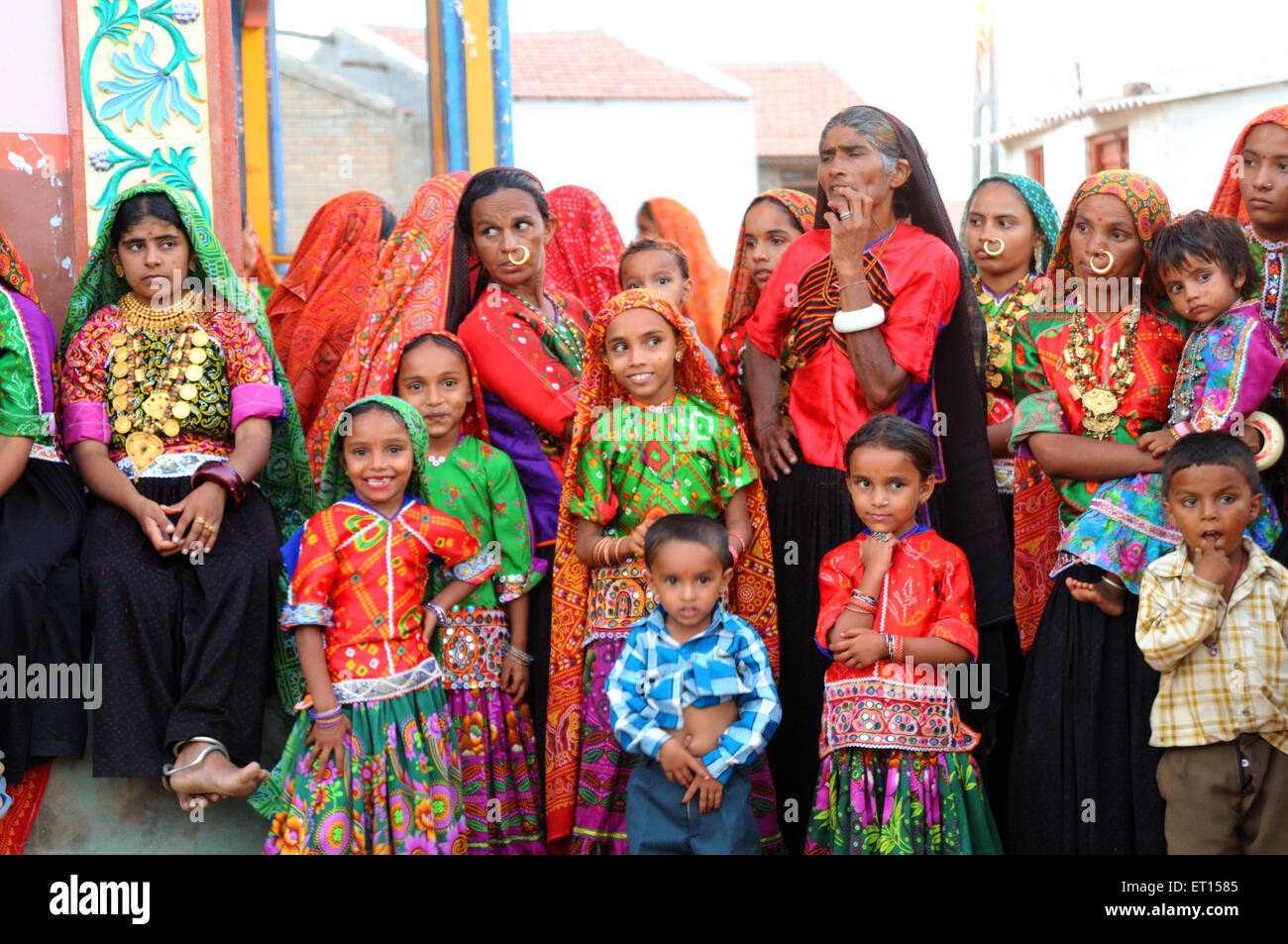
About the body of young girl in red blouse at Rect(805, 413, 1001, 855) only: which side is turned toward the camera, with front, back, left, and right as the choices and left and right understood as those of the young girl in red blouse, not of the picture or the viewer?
front

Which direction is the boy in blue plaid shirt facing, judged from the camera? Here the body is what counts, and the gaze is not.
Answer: toward the camera

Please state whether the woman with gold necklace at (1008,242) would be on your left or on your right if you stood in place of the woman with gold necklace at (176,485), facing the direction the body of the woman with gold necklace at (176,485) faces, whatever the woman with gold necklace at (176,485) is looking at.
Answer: on your left

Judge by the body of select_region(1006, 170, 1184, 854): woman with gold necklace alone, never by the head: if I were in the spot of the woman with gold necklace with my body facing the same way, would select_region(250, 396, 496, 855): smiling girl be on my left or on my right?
on my right

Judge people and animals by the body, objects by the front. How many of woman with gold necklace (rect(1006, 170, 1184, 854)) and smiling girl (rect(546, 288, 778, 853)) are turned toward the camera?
2

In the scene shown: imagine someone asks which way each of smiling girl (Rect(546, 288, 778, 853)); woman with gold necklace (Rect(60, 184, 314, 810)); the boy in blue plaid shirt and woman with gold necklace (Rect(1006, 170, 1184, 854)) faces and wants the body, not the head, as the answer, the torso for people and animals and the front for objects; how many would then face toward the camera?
4

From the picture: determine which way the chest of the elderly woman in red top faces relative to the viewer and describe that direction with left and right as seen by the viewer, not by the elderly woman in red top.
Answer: facing the viewer and to the left of the viewer

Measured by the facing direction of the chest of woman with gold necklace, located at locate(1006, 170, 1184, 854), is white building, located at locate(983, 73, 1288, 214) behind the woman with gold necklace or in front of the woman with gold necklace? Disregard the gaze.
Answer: behind

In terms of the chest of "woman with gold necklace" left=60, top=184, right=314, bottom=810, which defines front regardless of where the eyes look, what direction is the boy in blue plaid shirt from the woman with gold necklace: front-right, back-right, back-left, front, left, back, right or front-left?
front-left

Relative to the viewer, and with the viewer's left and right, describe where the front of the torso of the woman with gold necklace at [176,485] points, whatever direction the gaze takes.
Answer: facing the viewer

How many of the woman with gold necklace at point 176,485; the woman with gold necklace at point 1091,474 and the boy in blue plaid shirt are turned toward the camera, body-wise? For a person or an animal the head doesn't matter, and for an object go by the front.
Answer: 3
